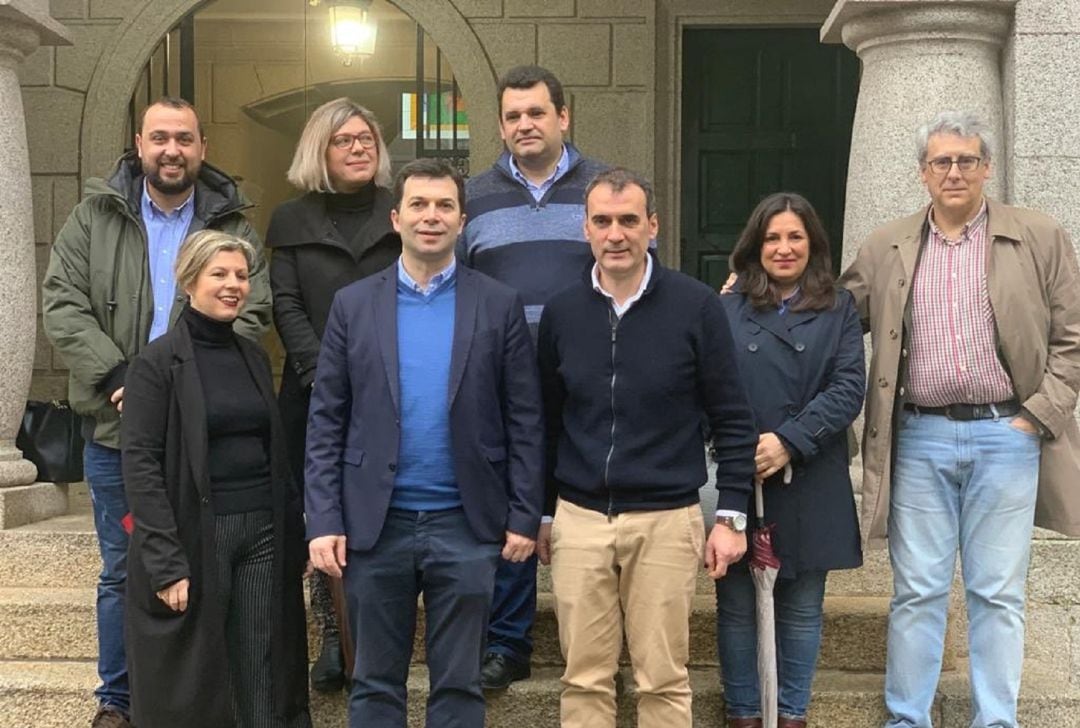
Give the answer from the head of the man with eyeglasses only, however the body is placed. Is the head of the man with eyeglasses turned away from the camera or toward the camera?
toward the camera

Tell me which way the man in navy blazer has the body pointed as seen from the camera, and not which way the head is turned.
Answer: toward the camera

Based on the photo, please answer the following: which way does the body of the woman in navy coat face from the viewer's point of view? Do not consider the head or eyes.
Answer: toward the camera

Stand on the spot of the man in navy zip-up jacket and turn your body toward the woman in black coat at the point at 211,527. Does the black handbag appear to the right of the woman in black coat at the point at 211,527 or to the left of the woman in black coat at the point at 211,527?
right

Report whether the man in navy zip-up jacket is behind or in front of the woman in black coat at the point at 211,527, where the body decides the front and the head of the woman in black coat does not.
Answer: in front

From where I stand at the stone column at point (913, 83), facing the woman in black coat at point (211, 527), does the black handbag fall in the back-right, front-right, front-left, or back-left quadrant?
front-right

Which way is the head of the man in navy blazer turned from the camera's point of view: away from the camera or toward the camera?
toward the camera

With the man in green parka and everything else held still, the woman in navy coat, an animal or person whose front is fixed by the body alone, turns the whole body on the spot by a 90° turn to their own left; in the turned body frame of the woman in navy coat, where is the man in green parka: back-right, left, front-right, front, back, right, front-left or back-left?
back

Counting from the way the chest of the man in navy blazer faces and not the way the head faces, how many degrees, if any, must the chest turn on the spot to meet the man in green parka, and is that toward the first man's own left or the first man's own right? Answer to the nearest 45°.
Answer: approximately 135° to the first man's own right

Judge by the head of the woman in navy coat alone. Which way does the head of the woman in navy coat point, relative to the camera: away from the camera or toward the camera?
toward the camera

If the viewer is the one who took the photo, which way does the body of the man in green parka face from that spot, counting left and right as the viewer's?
facing the viewer

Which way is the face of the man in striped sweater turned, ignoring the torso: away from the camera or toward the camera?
toward the camera

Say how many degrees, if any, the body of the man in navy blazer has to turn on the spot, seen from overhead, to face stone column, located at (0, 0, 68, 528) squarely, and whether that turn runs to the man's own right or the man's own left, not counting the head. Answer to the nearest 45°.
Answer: approximately 135° to the man's own right

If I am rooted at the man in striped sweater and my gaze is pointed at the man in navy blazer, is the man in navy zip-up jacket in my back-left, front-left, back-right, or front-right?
front-left
